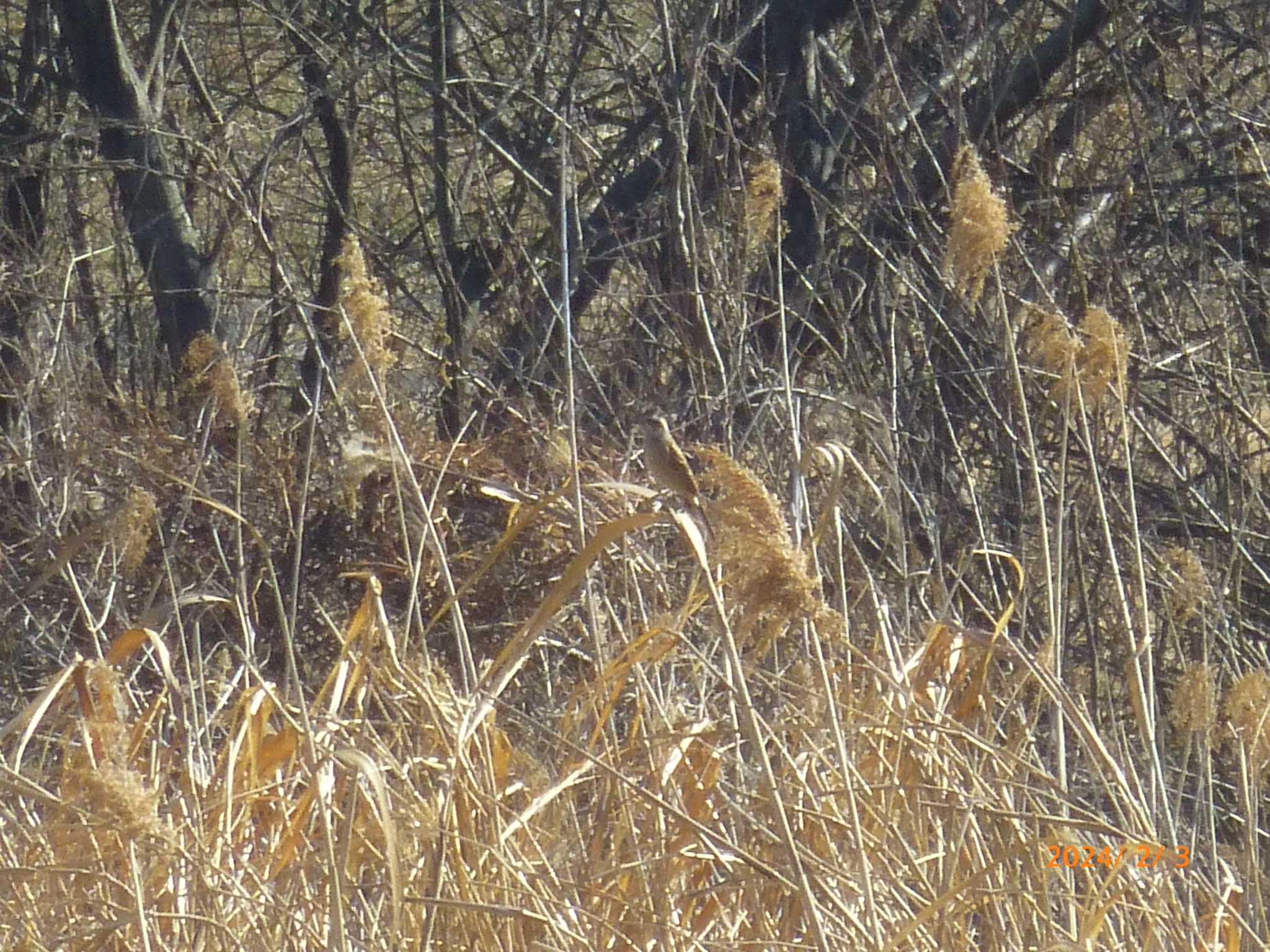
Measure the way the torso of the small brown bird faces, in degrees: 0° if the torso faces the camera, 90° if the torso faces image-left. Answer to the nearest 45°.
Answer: approximately 90°

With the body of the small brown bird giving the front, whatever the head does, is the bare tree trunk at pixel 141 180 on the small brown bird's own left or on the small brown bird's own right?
on the small brown bird's own right
